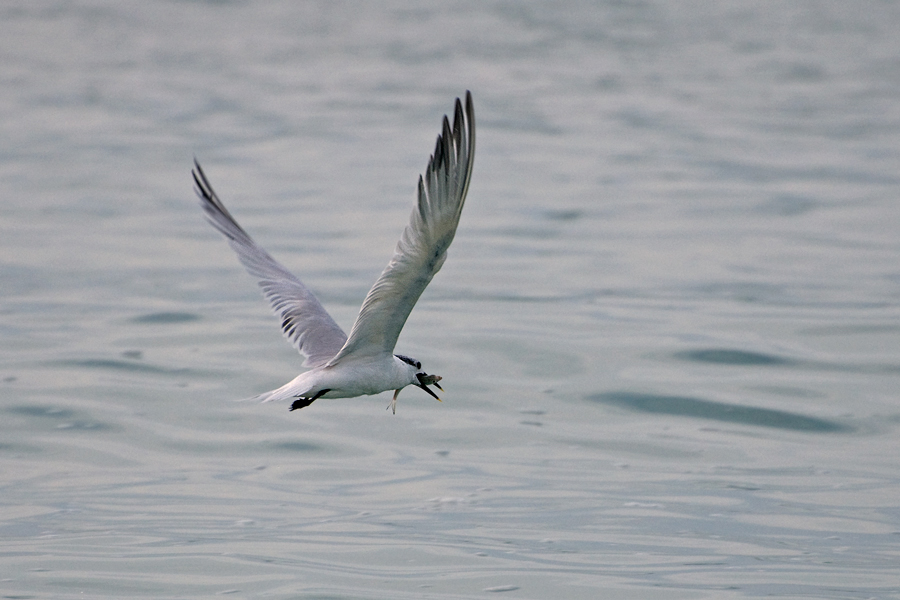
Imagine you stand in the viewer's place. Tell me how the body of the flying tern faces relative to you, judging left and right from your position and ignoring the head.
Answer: facing away from the viewer and to the right of the viewer
